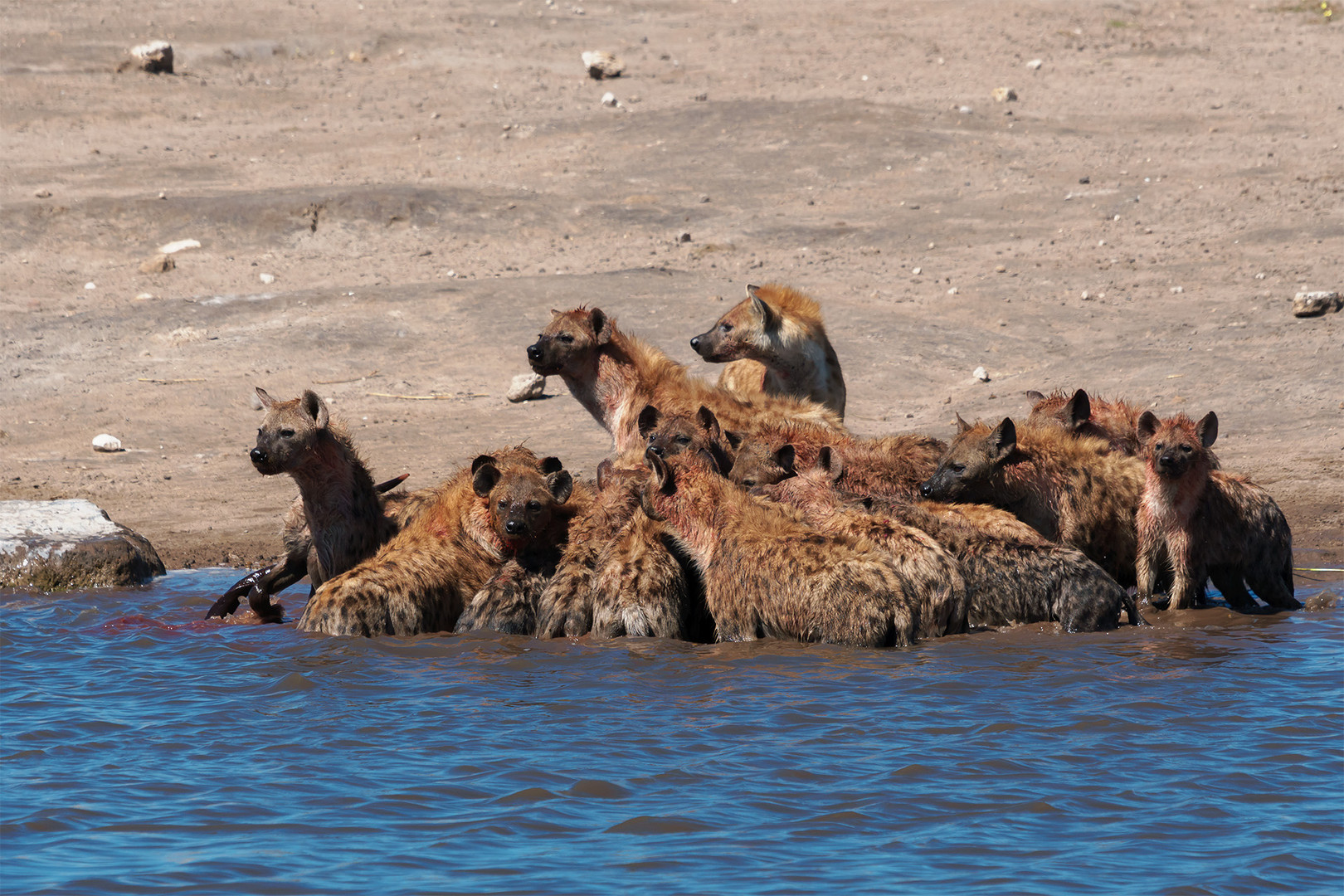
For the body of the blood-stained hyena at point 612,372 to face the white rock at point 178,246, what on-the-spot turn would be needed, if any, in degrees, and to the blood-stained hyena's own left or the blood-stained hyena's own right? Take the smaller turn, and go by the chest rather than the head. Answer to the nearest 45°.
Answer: approximately 45° to the blood-stained hyena's own right

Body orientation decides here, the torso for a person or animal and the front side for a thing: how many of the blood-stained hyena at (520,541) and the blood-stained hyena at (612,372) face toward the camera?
1

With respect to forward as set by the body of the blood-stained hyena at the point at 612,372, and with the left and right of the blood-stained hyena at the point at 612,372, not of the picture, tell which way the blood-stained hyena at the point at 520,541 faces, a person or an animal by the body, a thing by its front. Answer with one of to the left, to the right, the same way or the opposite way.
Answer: to the left

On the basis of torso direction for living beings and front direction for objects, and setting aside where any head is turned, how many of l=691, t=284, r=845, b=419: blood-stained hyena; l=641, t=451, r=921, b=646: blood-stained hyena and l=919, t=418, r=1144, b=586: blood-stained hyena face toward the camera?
0

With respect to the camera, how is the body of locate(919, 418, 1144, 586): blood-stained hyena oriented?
to the viewer's left

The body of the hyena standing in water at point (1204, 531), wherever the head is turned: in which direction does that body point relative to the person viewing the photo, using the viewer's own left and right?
facing the viewer and to the left of the viewer

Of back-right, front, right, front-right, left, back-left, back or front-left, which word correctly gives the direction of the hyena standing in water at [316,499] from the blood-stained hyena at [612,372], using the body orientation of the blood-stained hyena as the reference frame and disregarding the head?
front-left

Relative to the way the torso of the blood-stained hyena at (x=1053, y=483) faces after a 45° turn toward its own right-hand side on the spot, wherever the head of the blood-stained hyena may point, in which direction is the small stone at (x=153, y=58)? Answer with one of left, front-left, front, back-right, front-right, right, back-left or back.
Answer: front

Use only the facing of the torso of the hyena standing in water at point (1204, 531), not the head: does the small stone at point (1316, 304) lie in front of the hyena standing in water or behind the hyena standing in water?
behind

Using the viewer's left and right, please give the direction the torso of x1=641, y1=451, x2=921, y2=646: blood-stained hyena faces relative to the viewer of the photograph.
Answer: facing away from the viewer and to the left of the viewer

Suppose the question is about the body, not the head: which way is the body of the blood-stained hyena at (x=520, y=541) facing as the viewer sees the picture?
toward the camera

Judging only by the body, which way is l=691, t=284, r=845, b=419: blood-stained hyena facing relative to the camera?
to the viewer's left

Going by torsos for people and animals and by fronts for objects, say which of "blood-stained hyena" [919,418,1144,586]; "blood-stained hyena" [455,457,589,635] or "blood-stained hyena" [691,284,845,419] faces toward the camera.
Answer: "blood-stained hyena" [455,457,589,635]

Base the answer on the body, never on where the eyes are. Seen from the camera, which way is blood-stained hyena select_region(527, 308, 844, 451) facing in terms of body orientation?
to the viewer's left

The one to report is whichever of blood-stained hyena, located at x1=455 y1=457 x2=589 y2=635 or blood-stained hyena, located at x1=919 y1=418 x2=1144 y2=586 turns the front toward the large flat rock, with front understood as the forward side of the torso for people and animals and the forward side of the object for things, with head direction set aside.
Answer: blood-stained hyena, located at x1=919 y1=418 x2=1144 y2=586
